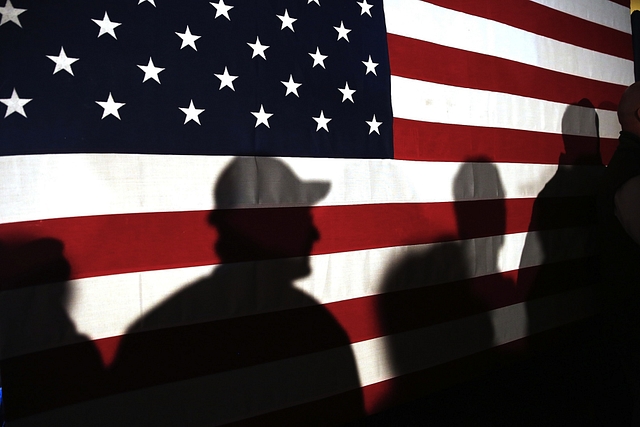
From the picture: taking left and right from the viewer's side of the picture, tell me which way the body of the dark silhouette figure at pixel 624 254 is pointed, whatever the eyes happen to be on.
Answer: facing to the right of the viewer

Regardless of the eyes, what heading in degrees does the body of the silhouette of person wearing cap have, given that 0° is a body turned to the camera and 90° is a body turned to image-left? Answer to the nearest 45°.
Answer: approximately 270°
